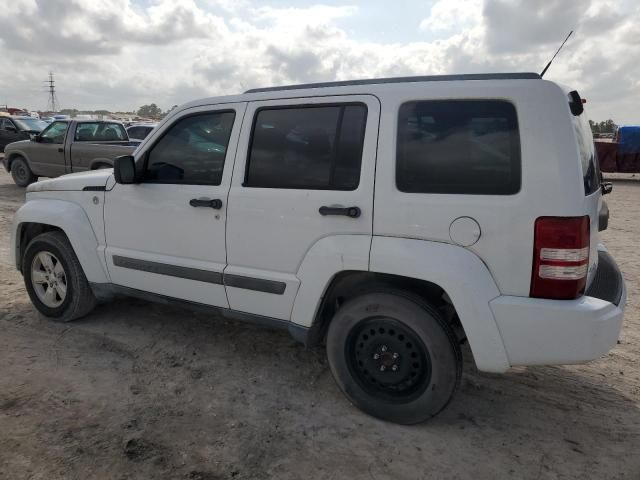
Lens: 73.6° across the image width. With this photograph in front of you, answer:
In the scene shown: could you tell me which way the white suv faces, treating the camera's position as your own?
facing away from the viewer and to the left of the viewer
